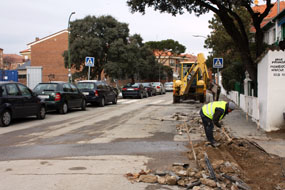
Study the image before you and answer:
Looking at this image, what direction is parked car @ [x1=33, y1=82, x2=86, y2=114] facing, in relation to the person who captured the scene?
facing away from the viewer and to the right of the viewer

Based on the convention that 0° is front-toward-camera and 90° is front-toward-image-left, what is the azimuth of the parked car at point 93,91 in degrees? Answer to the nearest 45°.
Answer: approximately 225°

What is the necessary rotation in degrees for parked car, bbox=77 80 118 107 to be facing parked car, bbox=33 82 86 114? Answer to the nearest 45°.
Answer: approximately 135° to its right

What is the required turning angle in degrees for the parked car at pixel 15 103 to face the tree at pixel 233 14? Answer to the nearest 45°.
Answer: approximately 45° to its right

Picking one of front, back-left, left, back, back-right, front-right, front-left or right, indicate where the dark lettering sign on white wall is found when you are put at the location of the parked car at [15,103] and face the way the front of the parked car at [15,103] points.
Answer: right

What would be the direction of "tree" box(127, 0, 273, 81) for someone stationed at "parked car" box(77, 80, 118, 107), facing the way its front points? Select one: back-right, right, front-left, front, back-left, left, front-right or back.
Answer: right

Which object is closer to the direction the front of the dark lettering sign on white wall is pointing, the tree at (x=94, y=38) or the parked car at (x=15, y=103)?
the parked car

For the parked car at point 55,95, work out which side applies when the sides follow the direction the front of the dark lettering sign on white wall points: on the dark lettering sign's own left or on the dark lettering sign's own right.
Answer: on the dark lettering sign's own right

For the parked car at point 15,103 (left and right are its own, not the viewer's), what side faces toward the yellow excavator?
front

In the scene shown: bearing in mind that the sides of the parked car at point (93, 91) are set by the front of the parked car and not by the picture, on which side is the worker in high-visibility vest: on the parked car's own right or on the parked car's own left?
on the parked car's own right
